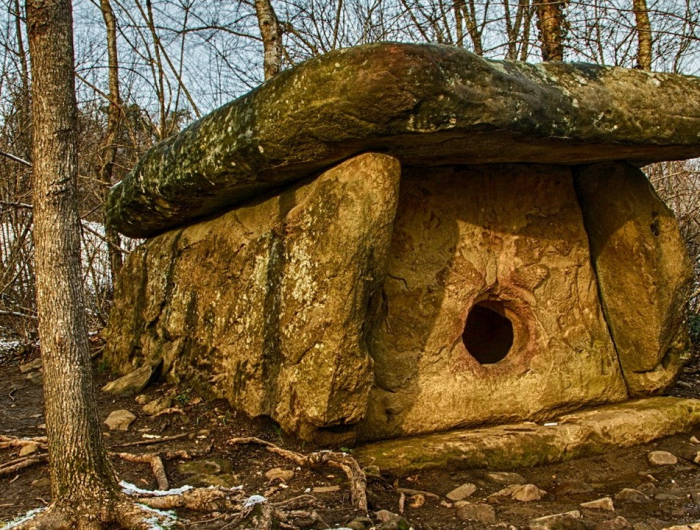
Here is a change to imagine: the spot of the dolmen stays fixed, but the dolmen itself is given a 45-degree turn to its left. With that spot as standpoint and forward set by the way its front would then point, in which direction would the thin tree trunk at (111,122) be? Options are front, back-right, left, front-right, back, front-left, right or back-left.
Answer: back-left

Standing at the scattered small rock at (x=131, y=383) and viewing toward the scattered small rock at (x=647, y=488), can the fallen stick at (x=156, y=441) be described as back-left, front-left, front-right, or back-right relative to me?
front-right

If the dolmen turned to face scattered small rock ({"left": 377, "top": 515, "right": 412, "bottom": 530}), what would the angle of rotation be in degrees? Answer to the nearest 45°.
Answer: approximately 45° to its right

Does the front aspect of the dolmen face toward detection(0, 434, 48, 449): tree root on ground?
no

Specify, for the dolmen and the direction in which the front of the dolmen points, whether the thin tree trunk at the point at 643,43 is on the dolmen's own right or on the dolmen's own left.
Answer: on the dolmen's own left

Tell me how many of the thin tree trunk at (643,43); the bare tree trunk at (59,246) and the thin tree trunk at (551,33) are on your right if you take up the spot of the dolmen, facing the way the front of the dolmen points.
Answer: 1

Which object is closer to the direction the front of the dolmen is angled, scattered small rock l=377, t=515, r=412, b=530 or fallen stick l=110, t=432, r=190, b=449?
the scattered small rock

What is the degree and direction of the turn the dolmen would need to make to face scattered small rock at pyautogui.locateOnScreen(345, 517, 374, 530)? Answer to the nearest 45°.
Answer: approximately 45° to its right

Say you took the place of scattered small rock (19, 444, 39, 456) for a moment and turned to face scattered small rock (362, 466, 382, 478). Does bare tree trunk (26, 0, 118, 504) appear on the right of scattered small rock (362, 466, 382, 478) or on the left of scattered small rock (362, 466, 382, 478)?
right
